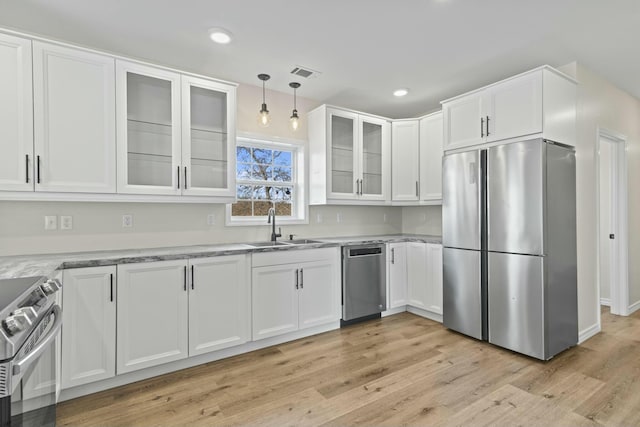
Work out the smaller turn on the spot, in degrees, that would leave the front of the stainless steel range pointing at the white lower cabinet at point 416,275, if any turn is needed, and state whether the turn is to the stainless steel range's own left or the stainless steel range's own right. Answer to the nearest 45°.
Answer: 0° — it already faces it

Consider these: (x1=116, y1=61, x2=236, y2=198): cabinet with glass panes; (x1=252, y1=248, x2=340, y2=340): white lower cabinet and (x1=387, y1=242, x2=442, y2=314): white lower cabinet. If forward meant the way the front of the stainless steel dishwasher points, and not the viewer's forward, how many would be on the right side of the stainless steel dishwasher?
2

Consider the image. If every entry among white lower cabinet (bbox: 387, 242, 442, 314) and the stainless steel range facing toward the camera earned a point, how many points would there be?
1

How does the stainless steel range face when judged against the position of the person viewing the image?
facing to the right of the viewer

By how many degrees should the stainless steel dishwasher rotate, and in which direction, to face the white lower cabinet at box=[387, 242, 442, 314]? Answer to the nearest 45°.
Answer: approximately 90° to its left

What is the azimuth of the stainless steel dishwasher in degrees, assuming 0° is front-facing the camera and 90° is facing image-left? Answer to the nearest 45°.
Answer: approximately 315°

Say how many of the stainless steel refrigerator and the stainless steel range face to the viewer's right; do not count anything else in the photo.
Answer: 1

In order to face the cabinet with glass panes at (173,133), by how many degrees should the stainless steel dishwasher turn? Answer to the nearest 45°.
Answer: approximately 90° to its right

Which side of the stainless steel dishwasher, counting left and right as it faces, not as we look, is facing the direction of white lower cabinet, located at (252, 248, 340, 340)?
right
